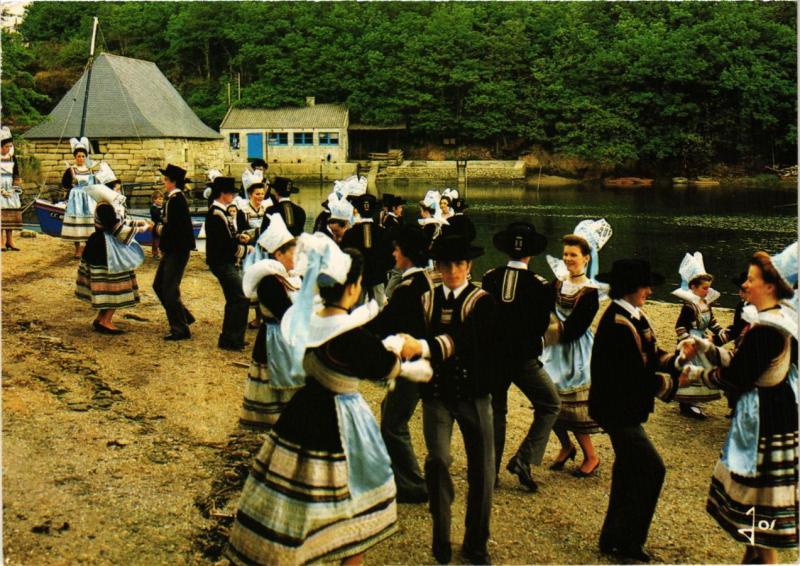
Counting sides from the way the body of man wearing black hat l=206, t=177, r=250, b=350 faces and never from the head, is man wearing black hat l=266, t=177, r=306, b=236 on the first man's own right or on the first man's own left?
on the first man's own left

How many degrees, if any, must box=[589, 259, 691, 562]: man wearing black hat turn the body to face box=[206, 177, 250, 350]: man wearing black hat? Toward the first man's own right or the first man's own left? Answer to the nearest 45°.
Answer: approximately 135° to the first man's own left

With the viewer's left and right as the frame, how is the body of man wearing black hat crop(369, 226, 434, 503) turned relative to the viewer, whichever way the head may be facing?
facing to the left of the viewer

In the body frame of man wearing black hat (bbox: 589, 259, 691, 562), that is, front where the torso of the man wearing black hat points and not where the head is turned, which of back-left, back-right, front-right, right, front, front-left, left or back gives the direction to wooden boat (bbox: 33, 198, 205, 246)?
back-left

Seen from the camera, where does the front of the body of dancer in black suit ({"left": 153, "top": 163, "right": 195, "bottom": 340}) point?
to the viewer's left

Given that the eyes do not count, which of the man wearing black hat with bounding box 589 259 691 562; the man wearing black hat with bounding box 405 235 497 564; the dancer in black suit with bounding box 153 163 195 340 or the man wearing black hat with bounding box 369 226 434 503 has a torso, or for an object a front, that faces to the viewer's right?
the man wearing black hat with bounding box 589 259 691 562

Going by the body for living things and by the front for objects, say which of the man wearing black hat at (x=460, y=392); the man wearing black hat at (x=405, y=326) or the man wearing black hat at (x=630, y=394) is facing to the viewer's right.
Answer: the man wearing black hat at (x=630, y=394)

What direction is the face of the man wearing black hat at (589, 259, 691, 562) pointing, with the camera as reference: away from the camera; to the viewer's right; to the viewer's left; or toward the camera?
to the viewer's right

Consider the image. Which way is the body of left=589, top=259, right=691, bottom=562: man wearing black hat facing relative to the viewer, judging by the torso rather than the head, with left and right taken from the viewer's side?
facing to the right of the viewer

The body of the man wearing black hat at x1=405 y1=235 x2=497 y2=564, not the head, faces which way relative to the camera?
toward the camera

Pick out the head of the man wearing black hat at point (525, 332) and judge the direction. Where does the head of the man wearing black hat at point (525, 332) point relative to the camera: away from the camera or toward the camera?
away from the camera

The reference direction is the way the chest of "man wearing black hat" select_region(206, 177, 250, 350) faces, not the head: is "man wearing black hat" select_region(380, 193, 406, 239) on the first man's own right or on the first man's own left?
on the first man's own left

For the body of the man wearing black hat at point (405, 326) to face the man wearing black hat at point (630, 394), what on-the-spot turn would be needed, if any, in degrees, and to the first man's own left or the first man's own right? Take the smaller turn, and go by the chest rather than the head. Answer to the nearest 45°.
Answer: approximately 135° to the first man's own left

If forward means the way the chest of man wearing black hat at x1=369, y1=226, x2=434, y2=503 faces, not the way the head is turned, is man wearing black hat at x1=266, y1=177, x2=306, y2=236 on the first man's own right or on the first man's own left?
on the first man's own right
